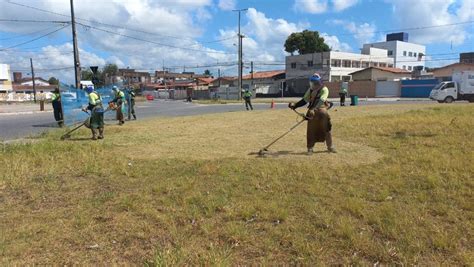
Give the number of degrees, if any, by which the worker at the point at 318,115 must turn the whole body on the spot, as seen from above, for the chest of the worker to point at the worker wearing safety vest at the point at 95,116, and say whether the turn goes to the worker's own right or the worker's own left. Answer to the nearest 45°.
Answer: approximately 45° to the worker's own right

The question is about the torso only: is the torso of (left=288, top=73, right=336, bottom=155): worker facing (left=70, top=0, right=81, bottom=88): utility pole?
no

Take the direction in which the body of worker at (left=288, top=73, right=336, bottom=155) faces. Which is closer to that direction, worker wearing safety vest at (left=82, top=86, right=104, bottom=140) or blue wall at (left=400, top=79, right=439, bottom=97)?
the worker wearing safety vest

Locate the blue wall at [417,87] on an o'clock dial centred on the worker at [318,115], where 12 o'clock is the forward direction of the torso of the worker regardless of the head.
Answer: The blue wall is roughly at 5 o'clock from the worker.

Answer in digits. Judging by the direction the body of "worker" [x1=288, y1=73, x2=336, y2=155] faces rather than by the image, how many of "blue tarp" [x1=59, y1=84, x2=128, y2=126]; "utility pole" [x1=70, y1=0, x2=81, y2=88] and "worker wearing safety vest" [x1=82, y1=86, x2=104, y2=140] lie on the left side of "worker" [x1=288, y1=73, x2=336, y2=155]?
0

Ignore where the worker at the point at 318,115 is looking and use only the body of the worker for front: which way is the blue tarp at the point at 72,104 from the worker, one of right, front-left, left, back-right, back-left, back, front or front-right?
right

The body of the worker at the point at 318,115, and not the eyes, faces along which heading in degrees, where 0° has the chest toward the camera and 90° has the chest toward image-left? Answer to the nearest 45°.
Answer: approximately 45°

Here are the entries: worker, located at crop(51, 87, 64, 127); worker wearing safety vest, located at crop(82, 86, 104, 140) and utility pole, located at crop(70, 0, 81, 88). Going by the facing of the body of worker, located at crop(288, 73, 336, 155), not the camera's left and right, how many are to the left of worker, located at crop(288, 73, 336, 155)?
0

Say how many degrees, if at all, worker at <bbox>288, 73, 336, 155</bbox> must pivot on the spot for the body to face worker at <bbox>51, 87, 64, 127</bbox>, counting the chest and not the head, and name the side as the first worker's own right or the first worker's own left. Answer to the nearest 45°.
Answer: approximately 90° to the first worker's own right

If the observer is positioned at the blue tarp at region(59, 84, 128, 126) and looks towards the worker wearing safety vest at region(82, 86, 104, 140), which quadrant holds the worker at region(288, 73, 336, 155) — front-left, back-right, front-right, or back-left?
front-left
